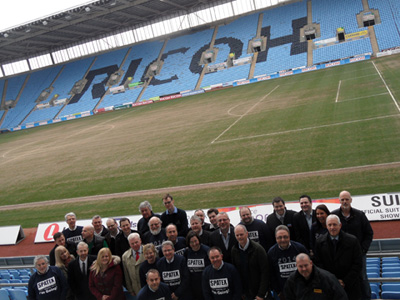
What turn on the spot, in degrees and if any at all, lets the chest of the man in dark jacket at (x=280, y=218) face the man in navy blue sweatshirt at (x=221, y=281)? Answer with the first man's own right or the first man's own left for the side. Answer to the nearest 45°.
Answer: approximately 45° to the first man's own right

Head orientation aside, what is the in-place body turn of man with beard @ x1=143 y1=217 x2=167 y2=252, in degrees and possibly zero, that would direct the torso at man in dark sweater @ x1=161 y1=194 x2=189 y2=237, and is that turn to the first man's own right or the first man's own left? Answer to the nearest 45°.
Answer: approximately 180°

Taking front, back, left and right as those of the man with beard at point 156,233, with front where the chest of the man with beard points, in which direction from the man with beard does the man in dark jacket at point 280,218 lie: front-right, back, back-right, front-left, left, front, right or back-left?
left

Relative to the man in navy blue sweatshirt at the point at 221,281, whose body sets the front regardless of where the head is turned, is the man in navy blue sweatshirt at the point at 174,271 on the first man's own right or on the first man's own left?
on the first man's own right

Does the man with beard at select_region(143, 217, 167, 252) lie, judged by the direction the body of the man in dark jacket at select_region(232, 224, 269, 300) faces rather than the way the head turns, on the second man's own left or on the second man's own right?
on the second man's own right

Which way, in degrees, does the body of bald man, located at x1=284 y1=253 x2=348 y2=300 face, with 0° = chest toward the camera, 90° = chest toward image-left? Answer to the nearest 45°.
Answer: approximately 0°

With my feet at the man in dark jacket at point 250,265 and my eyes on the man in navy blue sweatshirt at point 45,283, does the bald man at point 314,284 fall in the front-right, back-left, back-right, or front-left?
back-left
